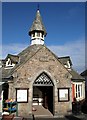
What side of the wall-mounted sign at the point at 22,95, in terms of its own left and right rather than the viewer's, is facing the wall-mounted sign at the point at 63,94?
left

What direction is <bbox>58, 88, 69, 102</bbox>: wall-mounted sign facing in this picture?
toward the camera

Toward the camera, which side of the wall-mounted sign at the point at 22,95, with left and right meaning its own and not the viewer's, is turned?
front

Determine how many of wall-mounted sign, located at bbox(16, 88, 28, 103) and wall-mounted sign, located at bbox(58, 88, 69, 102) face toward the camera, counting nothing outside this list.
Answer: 2

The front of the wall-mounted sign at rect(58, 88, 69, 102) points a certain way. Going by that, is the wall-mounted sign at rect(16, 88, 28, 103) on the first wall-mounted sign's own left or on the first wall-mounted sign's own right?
on the first wall-mounted sign's own right
